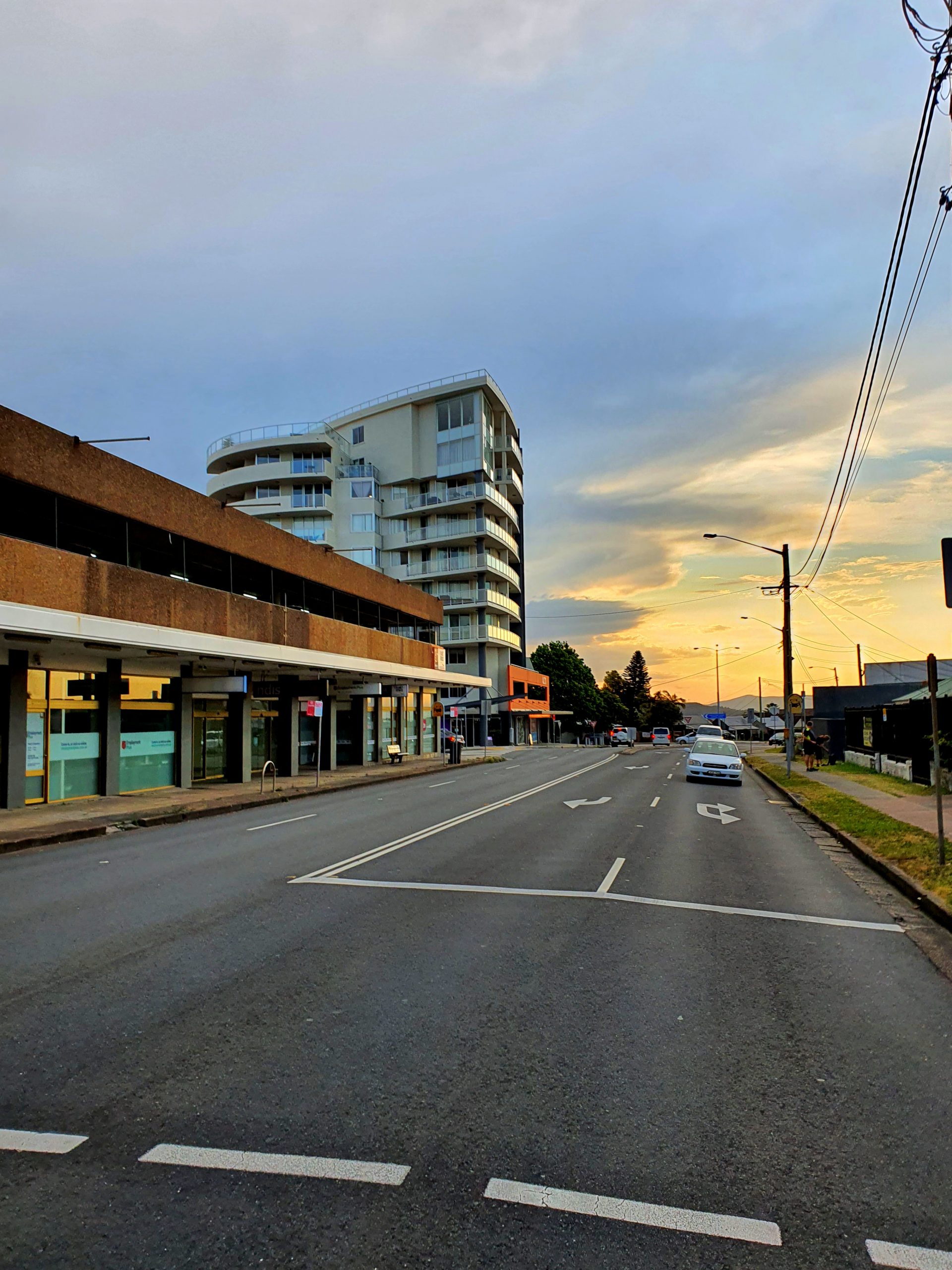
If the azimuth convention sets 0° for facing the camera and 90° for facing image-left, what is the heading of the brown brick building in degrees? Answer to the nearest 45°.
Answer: approximately 315°

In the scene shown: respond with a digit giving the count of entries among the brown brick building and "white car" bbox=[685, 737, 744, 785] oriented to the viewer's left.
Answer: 0

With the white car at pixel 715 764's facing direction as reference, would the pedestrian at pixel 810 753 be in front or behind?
behind

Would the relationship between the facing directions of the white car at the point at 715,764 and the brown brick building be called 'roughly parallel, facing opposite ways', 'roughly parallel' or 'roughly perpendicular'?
roughly perpendicular

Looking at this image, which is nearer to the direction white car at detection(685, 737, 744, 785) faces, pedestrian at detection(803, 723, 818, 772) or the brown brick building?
the brown brick building

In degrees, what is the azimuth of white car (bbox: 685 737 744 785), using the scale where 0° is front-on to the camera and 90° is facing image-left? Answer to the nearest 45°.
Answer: approximately 0°

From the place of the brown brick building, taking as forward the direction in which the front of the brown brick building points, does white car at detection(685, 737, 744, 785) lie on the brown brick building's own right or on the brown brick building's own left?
on the brown brick building's own left
